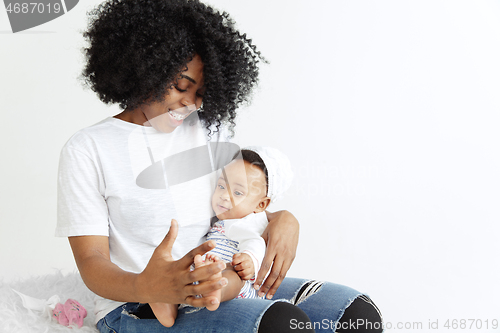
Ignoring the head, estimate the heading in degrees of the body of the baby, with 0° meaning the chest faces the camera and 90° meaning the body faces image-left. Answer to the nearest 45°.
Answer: approximately 45°

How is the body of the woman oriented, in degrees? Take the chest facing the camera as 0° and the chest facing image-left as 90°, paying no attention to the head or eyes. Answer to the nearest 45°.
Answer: approximately 315°

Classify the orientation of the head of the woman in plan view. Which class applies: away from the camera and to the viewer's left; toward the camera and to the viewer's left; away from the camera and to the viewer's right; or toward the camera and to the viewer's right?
toward the camera and to the viewer's right
